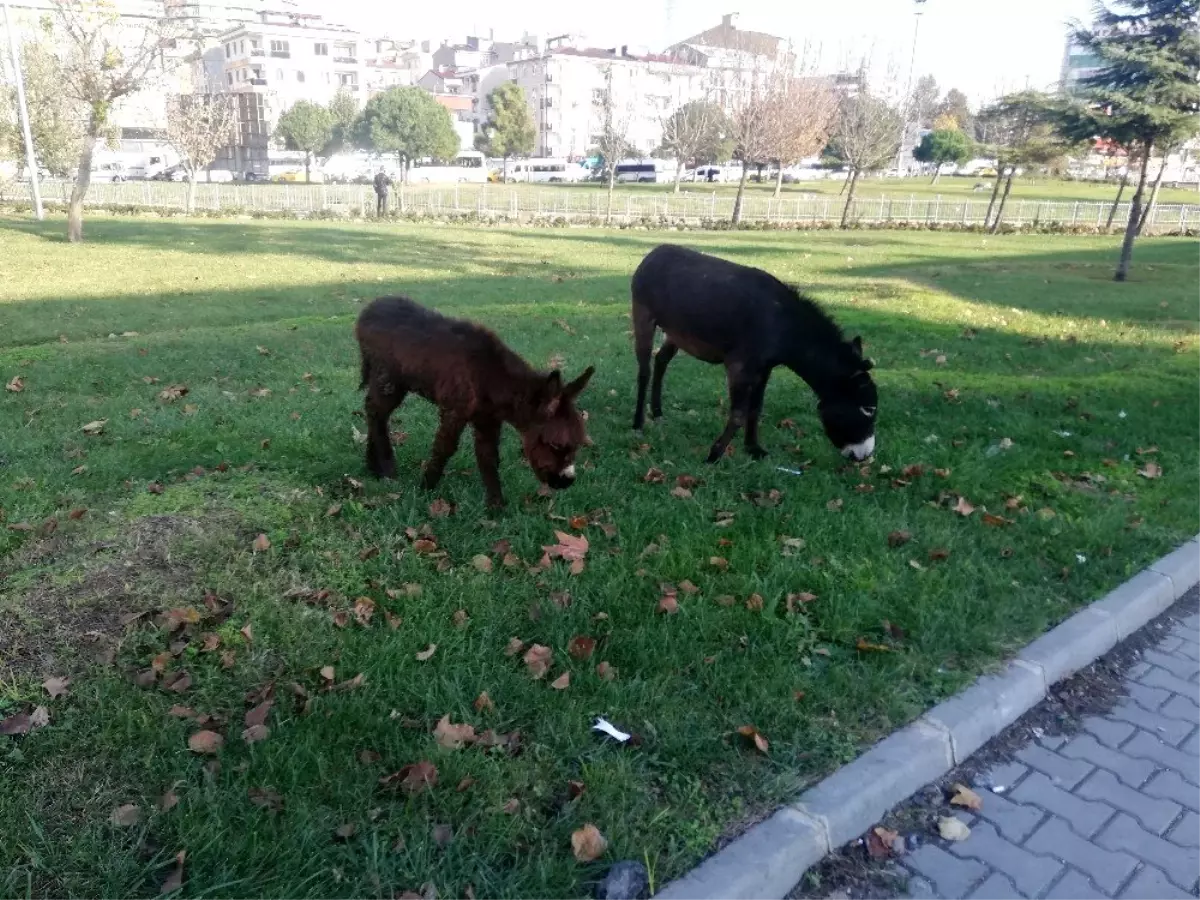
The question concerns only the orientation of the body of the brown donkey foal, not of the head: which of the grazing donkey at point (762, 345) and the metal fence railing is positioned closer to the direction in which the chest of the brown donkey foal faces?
the grazing donkey

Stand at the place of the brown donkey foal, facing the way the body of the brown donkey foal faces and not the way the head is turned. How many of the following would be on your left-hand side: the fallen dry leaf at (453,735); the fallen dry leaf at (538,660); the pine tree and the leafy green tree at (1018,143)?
2

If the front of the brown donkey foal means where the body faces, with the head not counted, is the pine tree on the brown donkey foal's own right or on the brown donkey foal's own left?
on the brown donkey foal's own left

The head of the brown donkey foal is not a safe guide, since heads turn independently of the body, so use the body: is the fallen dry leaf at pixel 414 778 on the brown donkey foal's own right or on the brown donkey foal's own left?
on the brown donkey foal's own right

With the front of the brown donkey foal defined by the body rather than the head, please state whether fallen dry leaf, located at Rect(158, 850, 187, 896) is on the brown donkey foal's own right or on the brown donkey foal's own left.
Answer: on the brown donkey foal's own right

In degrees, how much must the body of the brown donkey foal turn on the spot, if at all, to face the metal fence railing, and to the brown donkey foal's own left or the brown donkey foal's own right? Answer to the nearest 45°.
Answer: approximately 135° to the brown donkey foal's own left

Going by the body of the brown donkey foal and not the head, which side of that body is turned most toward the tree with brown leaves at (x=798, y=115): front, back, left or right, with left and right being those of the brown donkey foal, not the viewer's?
left

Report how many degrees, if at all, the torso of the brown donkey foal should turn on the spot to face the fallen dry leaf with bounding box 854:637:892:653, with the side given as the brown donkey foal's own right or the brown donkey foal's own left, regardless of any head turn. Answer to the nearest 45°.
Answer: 0° — it already faces it

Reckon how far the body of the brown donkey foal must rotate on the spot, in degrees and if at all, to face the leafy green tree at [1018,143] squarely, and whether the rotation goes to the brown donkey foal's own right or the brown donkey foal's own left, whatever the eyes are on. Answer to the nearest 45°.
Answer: approximately 90° to the brown donkey foal's own left

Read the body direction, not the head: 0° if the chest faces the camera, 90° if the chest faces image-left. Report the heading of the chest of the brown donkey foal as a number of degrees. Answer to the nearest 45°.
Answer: approximately 315°

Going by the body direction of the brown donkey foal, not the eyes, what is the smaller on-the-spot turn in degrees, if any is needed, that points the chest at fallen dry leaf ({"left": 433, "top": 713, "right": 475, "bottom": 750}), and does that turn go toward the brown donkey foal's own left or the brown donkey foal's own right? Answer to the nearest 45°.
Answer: approximately 45° to the brown donkey foal's own right

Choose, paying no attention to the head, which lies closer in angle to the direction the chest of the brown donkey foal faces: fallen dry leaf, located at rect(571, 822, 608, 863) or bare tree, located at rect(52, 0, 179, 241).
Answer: the fallen dry leaf

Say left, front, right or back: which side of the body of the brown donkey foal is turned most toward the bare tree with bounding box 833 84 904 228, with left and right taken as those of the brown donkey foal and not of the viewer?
left
